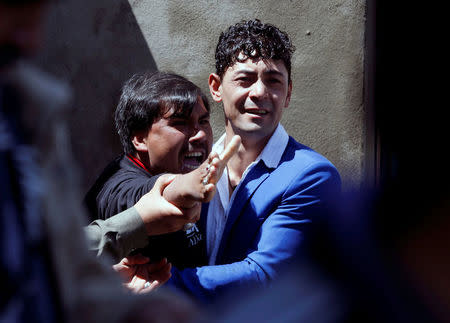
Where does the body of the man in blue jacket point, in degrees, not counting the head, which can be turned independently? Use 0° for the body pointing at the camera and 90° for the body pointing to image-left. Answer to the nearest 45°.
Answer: approximately 45°

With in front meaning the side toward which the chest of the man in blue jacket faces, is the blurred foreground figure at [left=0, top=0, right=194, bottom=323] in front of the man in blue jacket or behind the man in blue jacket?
in front
